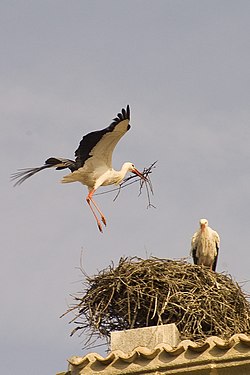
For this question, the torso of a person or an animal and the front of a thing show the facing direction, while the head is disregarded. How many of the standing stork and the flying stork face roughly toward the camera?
1

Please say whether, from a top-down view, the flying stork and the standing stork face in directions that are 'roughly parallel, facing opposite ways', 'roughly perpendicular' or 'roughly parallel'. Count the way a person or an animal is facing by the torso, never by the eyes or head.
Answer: roughly perpendicular

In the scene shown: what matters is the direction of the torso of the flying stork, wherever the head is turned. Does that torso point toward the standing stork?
yes

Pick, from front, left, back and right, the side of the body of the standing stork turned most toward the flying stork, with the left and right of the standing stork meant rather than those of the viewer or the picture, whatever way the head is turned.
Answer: right

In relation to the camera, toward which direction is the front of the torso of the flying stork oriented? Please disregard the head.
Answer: to the viewer's right
